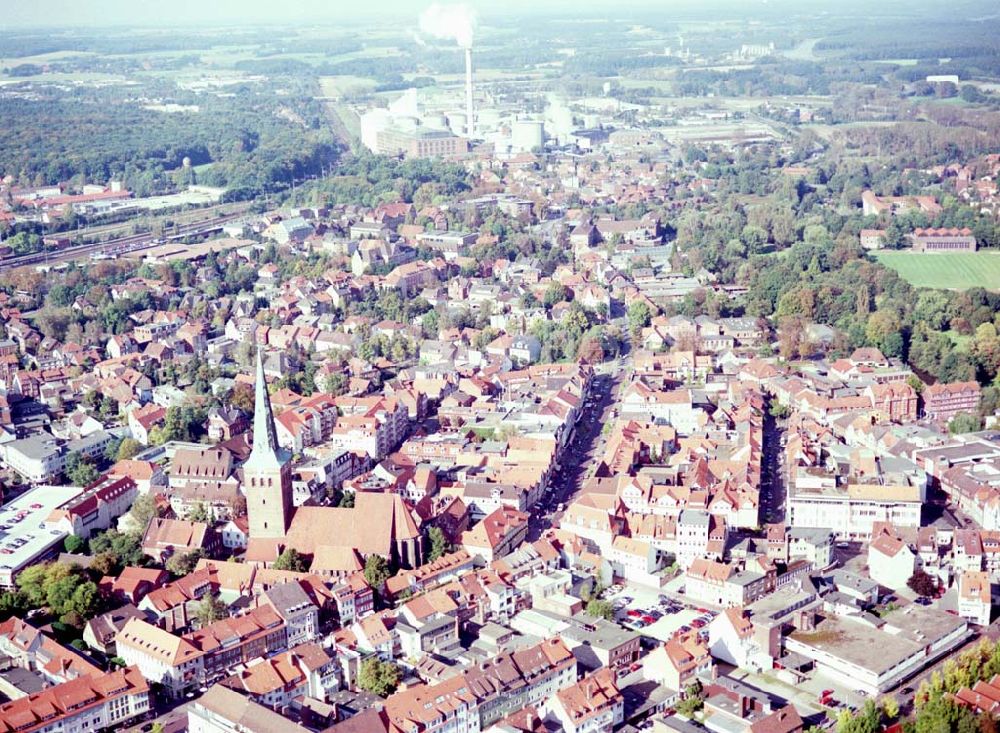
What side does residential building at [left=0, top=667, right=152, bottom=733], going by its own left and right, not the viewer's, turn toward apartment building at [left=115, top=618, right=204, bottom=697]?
left

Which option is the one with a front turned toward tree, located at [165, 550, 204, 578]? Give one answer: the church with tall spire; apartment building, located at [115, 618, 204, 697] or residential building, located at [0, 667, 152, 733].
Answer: the church with tall spire

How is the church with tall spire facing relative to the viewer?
to the viewer's left

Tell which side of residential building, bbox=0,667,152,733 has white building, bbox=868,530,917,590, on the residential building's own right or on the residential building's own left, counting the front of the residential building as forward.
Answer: on the residential building's own left

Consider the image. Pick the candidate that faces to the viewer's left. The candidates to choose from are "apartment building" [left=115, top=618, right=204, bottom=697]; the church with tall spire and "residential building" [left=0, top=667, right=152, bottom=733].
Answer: the church with tall spire

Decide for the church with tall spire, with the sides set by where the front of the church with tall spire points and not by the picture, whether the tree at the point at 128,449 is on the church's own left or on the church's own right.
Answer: on the church's own right

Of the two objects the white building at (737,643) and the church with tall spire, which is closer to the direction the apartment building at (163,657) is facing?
the white building
